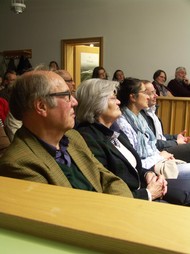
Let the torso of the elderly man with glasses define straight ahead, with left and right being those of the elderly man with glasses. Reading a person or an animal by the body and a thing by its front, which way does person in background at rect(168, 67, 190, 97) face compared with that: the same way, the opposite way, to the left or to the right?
to the right

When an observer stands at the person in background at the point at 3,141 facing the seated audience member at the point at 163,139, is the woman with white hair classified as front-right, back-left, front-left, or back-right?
front-right

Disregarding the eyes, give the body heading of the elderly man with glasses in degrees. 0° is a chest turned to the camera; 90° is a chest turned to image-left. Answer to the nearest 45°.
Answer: approximately 315°

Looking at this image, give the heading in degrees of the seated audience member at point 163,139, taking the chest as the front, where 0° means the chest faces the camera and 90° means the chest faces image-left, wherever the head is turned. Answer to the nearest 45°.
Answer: approximately 270°

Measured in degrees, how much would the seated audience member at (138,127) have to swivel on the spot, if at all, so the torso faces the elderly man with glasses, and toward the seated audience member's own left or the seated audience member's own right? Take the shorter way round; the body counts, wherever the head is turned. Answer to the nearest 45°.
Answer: approximately 90° to the seated audience member's own right

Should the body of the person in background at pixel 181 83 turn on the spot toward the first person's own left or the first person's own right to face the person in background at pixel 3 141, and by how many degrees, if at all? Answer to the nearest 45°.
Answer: approximately 45° to the first person's own right

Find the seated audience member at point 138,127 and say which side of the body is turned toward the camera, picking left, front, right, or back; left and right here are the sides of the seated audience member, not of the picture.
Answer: right

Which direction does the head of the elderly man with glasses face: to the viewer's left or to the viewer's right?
to the viewer's right
